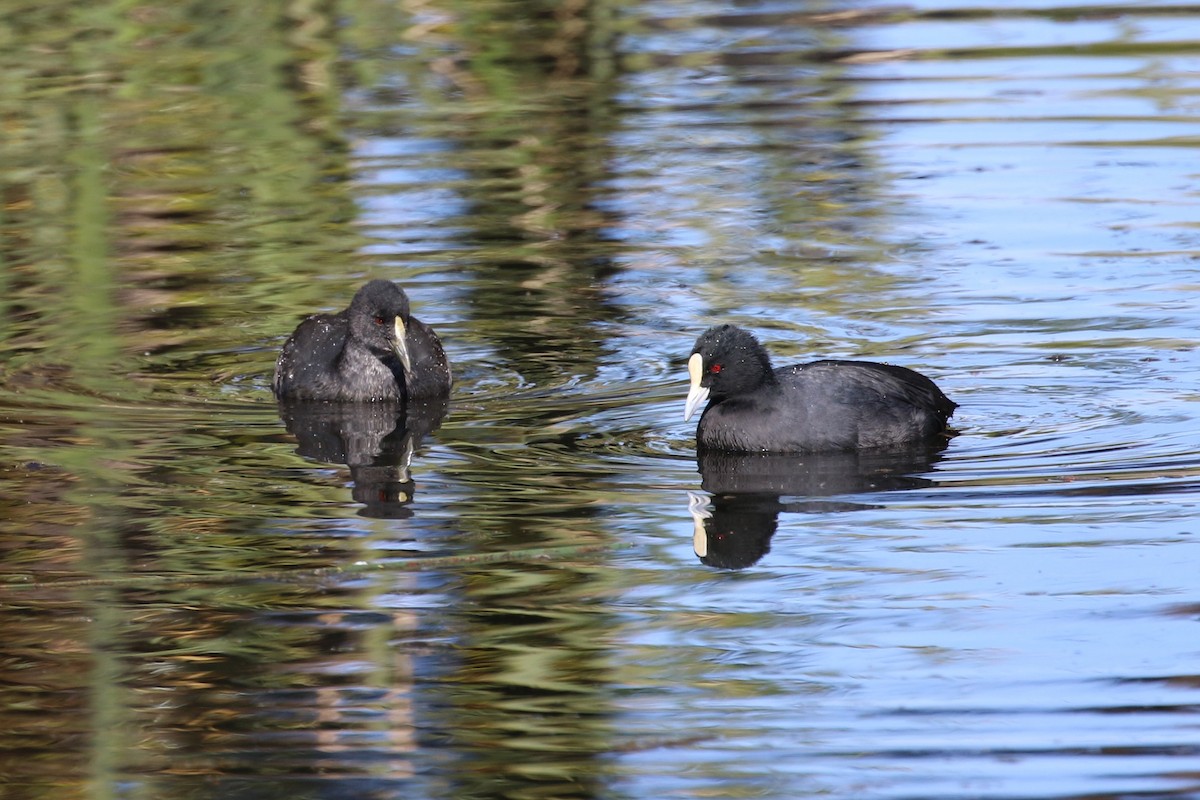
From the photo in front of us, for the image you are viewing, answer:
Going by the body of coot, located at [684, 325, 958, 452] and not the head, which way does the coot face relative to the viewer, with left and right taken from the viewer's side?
facing to the left of the viewer
